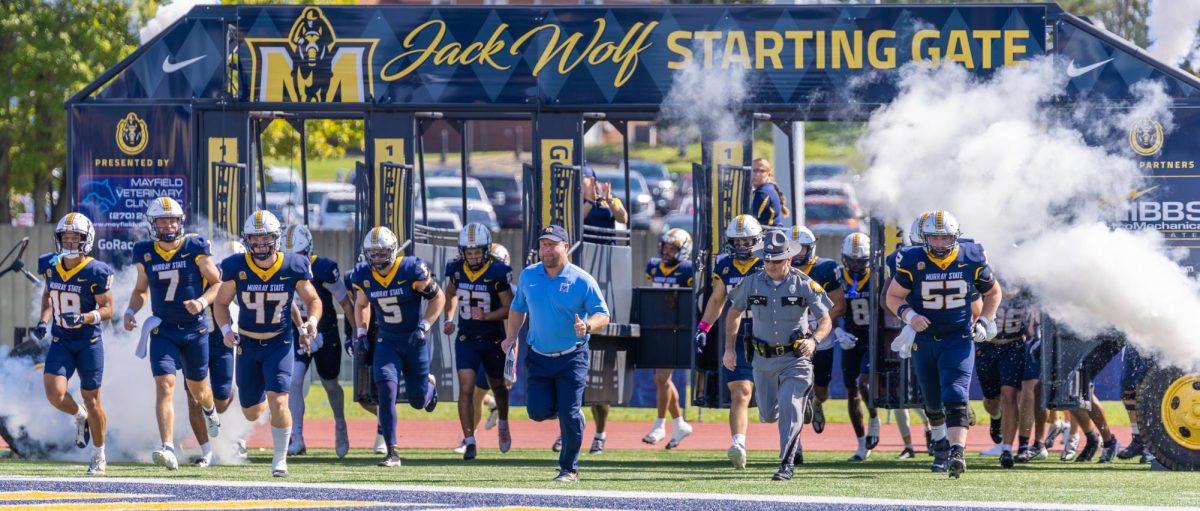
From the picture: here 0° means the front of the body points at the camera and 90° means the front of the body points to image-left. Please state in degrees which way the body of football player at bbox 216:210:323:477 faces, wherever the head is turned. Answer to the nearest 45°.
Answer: approximately 0°

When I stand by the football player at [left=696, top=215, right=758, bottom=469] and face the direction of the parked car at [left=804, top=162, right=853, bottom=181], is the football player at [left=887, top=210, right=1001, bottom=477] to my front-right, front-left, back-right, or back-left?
back-right

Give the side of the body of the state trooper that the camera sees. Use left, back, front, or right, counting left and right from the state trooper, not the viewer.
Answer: front

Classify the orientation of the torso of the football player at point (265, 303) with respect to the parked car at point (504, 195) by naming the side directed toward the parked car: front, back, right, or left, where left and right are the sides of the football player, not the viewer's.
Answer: back

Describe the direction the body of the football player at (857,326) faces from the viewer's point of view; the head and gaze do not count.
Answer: toward the camera

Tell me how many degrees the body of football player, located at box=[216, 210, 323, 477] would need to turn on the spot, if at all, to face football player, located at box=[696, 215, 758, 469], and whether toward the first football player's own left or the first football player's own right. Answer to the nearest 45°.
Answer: approximately 90° to the first football player's own left

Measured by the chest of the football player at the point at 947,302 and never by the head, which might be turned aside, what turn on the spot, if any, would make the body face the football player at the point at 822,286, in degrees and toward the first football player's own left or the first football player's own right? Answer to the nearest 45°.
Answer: approximately 135° to the first football player's own right

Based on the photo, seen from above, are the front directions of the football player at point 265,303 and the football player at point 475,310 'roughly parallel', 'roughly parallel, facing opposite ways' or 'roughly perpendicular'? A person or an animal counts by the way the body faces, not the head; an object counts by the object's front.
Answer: roughly parallel

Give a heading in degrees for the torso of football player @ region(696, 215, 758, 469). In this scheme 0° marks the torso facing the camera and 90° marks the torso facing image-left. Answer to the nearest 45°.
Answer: approximately 0°

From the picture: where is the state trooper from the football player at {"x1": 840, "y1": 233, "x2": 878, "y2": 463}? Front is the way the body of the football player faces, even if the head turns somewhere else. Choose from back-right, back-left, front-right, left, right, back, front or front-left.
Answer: front

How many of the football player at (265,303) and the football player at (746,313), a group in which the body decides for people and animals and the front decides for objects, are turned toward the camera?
2

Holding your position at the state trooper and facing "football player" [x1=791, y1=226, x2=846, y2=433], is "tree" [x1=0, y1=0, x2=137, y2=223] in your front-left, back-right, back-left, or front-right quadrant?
front-left

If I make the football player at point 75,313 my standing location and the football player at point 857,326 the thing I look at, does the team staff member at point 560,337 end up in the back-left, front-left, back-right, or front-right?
front-right

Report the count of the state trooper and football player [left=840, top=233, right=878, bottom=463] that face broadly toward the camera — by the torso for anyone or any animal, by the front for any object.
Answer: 2

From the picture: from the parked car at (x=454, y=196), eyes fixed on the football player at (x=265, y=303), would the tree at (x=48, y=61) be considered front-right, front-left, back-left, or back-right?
front-right

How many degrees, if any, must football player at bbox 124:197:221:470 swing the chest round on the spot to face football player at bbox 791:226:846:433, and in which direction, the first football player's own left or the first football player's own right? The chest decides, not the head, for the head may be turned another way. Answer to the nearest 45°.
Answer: approximately 90° to the first football player's own left
